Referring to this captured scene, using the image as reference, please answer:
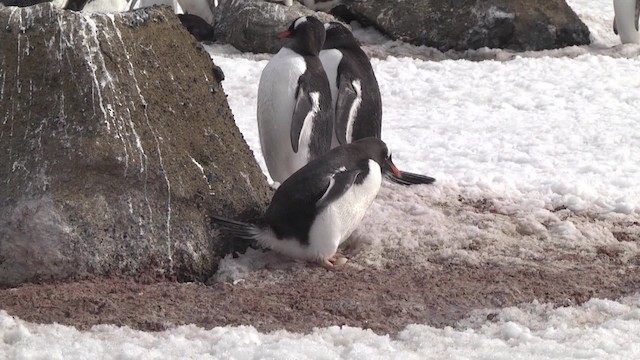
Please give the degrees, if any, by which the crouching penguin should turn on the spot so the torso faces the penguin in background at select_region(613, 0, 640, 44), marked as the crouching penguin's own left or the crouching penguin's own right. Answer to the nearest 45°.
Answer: approximately 45° to the crouching penguin's own left

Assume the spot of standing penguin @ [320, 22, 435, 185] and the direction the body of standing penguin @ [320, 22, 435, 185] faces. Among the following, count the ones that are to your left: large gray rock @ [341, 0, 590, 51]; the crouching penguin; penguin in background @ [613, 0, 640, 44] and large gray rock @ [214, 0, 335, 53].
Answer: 1

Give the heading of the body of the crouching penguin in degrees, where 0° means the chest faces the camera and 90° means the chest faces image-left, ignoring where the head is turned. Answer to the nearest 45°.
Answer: approximately 270°

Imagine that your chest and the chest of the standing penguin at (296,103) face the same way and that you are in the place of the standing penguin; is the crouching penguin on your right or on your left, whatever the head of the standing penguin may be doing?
on your left

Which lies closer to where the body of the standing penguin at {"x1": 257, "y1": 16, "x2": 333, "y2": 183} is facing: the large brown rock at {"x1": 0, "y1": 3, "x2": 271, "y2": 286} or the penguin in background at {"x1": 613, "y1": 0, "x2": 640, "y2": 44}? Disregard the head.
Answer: the large brown rock
